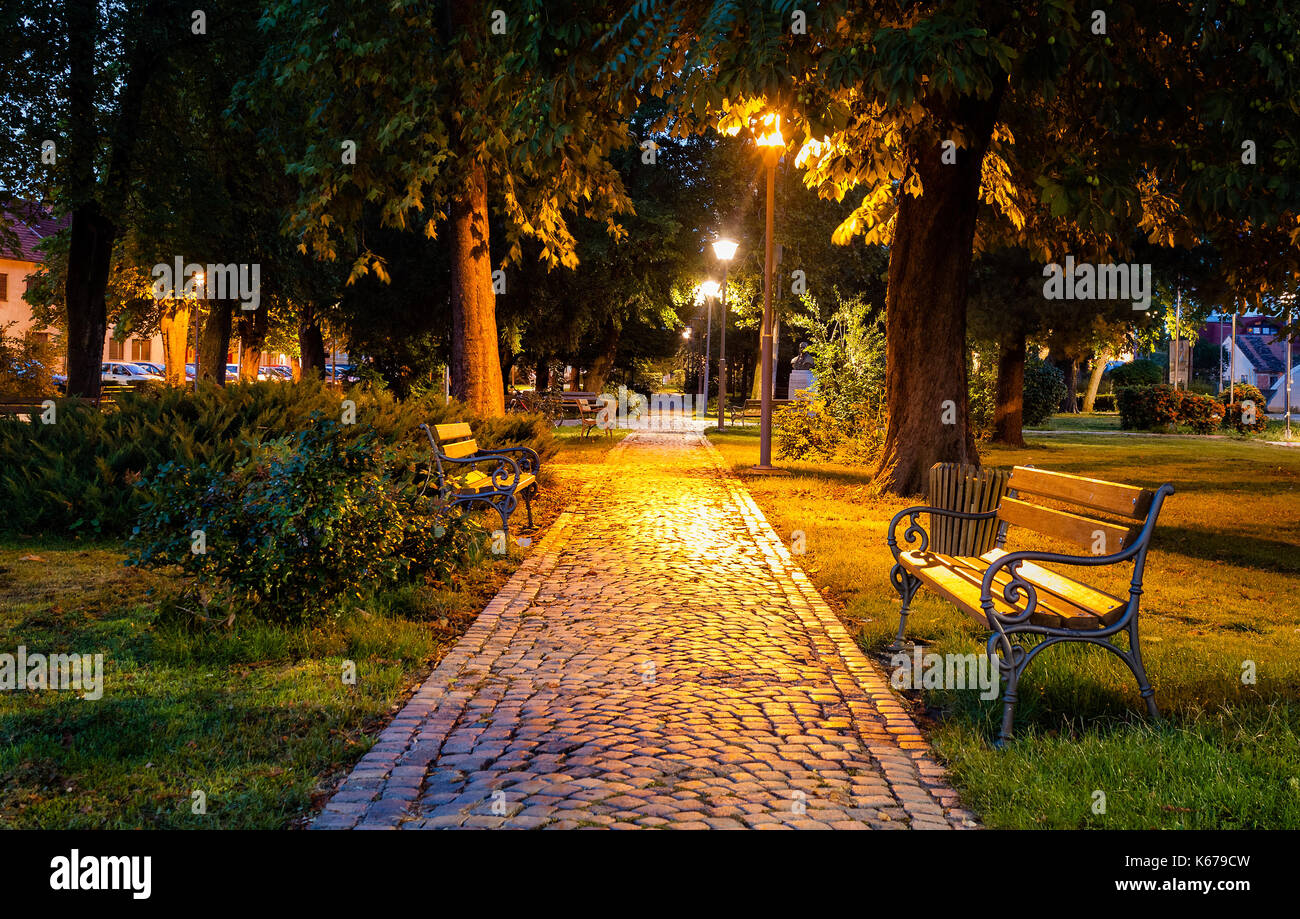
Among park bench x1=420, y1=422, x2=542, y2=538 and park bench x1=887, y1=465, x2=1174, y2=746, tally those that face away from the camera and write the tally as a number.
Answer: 0

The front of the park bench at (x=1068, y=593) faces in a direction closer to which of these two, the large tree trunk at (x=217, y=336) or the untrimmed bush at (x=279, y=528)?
the untrimmed bush

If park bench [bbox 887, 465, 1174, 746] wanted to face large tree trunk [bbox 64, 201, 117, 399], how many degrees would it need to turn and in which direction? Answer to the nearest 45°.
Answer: approximately 90° to its right

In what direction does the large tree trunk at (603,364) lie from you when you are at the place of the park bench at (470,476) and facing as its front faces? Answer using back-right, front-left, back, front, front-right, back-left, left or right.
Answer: back-left

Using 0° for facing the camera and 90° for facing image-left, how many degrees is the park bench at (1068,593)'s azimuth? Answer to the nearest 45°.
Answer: approximately 45°

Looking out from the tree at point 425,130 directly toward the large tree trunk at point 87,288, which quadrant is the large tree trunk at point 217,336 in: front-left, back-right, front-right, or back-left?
front-right

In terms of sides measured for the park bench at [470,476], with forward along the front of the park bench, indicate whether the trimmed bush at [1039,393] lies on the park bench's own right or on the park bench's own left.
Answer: on the park bench's own left

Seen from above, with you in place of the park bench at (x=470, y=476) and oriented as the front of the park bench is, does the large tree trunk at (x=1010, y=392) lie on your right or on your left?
on your left

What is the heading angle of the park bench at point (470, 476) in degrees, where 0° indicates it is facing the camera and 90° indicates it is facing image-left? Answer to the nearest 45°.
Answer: approximately 315°

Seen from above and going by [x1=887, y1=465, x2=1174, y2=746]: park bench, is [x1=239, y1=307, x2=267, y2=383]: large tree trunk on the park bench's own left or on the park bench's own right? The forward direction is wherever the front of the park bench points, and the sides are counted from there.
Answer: on the park bench's own right
